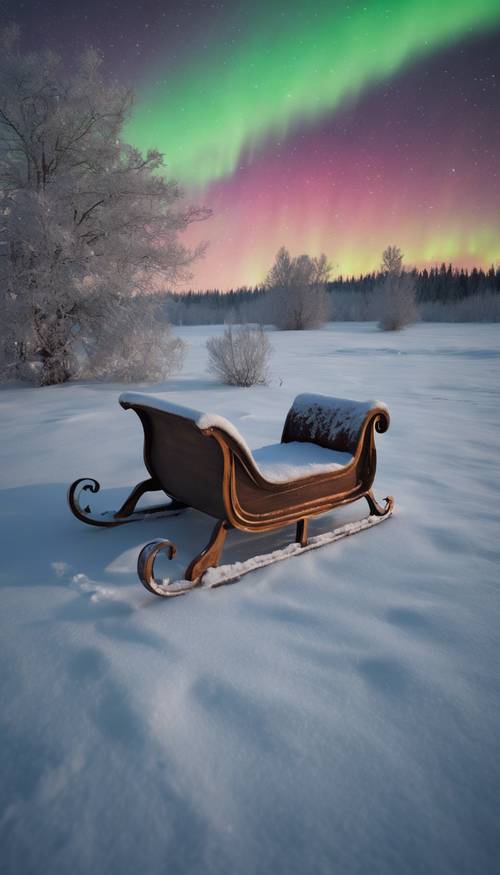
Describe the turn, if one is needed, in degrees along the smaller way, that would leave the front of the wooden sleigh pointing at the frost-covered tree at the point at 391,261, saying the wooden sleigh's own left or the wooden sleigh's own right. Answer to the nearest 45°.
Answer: approximately 135° to the wooden sleigh's own right

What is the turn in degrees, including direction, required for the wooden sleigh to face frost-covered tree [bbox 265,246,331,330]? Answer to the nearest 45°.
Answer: approximately 135° to its right

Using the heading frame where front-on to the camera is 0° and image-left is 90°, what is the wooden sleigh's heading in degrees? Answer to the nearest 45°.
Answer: approximately 45°

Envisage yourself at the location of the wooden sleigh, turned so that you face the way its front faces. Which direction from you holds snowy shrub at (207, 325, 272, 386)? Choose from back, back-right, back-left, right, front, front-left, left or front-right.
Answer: back-right

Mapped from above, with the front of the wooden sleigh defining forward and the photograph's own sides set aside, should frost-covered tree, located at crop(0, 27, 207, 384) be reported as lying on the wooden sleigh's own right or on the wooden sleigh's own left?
on the wooden sleigh's own right

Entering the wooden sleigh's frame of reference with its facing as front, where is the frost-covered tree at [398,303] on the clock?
The frost-covered tree is roughly at 5 o'clock from the wooden sleigh.
